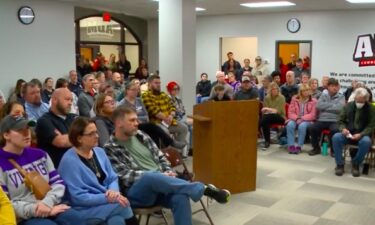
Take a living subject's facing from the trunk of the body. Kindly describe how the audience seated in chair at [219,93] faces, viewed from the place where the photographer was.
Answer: facing the viewer

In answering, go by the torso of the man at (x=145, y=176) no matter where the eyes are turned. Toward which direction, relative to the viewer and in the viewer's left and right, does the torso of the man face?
facing the viewer and to the right of the viewer

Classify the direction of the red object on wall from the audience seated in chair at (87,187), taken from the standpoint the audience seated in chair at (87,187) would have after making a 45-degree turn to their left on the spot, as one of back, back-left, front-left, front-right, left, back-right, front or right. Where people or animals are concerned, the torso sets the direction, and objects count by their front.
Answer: left

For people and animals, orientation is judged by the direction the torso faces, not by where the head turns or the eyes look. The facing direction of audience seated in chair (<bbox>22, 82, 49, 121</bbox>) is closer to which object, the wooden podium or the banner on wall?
the wooden podium

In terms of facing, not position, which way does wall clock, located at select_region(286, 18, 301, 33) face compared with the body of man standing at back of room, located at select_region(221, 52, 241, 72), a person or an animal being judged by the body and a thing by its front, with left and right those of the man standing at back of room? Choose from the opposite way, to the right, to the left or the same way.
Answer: the same way

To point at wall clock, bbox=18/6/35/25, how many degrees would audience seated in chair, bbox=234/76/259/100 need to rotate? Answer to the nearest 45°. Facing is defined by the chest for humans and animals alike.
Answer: approximately 90° to their right

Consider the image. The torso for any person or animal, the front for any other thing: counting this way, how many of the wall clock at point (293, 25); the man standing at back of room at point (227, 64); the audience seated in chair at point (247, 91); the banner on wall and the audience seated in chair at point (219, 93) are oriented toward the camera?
5

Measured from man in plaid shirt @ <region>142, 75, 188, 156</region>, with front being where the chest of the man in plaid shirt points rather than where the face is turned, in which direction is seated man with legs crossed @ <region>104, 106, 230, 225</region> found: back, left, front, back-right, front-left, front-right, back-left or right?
front-right

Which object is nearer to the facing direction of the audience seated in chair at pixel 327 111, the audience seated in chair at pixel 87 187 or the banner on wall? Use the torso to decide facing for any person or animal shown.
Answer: the audience seated in chair

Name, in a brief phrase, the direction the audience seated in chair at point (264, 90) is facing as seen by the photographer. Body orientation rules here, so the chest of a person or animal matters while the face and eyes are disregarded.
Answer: facing the viewer and to the left of the viewer

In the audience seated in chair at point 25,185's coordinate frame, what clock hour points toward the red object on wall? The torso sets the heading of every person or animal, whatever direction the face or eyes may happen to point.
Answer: The red object on wall is roughly at 8 o'clock from the audience seated in chair.

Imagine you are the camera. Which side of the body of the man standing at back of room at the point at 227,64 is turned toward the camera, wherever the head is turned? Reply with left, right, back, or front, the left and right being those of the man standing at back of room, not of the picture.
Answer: front

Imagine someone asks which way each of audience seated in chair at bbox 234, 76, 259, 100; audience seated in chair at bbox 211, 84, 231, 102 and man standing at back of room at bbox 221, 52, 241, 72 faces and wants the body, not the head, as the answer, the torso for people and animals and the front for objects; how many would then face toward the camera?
3

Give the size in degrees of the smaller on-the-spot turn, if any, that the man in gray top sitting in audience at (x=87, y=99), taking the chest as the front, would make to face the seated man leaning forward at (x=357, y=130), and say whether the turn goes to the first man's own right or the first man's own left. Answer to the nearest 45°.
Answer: approximately 45° to the first man's own left
